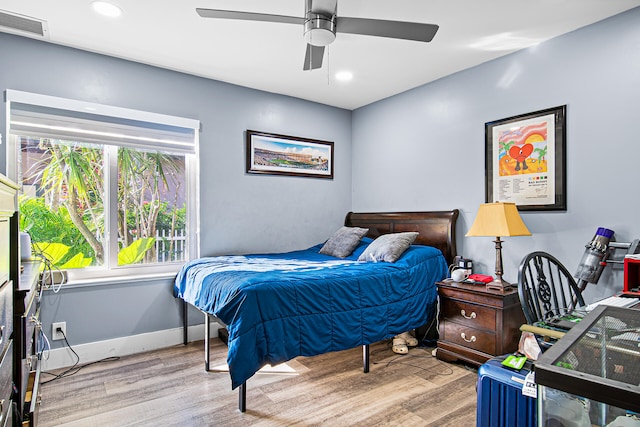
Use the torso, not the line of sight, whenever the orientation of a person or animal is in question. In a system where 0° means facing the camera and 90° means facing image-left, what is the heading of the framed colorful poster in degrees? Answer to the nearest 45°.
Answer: approximately 45°

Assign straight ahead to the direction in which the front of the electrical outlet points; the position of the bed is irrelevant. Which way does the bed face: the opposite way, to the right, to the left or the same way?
to the right

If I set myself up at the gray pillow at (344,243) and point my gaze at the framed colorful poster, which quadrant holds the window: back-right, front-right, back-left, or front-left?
back-right

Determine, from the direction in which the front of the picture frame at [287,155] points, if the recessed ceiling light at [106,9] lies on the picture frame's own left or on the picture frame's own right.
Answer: on the picture frame's own right

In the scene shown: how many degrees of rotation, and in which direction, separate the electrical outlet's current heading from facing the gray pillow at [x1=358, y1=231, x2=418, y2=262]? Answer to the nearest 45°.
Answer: approximately 45° to its left

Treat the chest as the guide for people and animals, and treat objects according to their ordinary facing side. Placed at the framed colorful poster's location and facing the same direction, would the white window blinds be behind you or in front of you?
in front

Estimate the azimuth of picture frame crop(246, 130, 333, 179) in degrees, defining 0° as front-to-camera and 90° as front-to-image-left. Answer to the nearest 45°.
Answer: approximately 315°

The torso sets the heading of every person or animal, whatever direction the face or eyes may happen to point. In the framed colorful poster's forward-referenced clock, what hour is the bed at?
The bed is roughly at 12 o'clock from the framed colorful poster.
